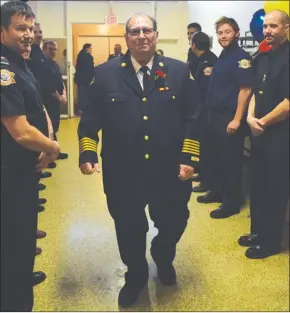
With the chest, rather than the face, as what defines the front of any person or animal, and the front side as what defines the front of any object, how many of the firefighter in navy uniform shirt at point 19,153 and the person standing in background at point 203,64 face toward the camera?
0

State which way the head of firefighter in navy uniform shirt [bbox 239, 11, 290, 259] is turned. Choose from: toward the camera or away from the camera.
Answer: toward the camera

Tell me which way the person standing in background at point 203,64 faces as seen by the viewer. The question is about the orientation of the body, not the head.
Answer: to the viewer's left

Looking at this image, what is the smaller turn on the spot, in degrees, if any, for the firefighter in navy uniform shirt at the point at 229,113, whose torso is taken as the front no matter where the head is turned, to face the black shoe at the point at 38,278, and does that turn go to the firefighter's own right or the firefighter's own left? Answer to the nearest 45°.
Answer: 0° — they already face it

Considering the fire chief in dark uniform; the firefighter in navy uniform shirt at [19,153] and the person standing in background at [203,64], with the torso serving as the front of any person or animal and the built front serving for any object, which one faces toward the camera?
the fire chief in dark uniform

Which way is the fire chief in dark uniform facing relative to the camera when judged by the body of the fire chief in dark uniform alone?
toward the camera

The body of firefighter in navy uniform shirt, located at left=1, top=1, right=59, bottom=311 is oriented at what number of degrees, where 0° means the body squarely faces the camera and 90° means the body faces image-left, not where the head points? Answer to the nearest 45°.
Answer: approximately 270°

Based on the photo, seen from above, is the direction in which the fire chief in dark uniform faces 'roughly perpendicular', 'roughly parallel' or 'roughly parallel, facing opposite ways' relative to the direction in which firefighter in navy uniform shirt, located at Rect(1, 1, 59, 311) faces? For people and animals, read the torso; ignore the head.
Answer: roughly perpendicular

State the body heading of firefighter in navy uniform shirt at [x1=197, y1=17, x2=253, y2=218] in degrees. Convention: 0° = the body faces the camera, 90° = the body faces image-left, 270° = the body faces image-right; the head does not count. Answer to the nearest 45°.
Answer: approximately 45°

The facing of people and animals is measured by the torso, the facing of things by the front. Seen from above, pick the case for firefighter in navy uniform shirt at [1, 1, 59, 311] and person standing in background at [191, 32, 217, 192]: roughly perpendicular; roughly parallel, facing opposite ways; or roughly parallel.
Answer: roughly parallel, facing opposite ways

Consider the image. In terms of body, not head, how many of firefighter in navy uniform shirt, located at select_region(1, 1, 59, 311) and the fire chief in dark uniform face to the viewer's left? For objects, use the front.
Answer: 0

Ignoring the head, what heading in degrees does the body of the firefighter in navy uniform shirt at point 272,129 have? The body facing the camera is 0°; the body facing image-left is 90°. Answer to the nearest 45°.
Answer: approximately 45°

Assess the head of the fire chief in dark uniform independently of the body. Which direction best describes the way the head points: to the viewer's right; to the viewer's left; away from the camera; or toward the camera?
toward the camera

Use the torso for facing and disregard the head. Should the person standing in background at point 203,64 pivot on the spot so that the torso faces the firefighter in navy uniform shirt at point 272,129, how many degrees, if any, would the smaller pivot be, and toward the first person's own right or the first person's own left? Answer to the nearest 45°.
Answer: approximately 90° to the first person's own left
